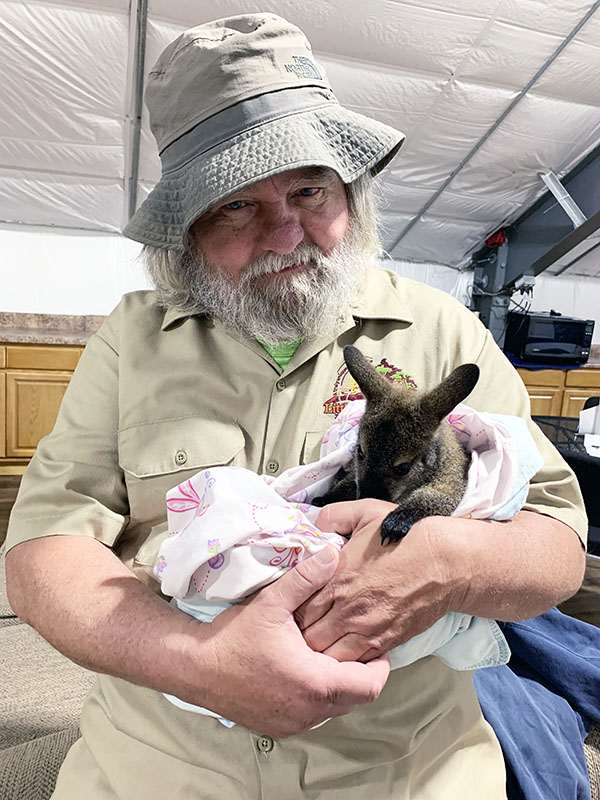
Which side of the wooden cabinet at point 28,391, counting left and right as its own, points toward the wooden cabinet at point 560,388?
left

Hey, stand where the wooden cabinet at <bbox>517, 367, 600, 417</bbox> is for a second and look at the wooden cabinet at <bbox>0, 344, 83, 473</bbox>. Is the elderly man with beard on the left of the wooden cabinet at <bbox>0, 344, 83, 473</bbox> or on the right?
left

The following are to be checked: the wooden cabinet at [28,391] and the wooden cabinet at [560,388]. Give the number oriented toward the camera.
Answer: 2

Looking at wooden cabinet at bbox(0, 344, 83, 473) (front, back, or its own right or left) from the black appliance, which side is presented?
left

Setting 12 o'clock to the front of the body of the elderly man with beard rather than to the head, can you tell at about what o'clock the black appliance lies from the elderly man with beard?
The black appliance is roughly at 7 o'clock from the elderly man with beard.

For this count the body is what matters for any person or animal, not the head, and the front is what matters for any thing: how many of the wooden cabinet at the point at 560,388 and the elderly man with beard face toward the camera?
2

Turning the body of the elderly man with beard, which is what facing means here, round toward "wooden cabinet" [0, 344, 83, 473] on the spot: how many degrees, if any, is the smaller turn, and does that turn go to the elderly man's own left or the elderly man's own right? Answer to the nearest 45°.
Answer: approximately 135° to the elderly man's own right
